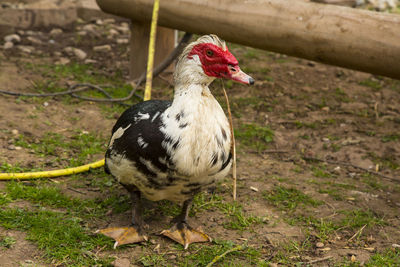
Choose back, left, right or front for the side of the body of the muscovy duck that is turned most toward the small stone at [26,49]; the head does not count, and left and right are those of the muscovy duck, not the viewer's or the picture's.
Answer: back

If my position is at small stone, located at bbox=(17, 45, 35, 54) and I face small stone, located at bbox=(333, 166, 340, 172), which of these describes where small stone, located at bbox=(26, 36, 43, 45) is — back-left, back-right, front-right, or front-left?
back-left

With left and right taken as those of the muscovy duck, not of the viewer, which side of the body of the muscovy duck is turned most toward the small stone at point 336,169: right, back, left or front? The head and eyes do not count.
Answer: left

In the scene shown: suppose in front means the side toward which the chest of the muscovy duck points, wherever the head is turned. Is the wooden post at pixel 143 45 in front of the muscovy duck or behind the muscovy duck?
behind

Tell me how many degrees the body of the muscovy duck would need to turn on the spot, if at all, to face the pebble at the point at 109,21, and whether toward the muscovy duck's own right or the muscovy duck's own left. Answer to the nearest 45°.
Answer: approximately 135° to the muscovy duck's own left

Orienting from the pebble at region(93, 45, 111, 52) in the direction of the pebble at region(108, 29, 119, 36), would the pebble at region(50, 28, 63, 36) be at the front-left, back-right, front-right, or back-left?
front-left

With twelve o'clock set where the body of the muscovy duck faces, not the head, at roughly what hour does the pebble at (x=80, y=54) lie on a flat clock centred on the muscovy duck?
The pebble is roughly at 7 o'clock from the muscovy duck.

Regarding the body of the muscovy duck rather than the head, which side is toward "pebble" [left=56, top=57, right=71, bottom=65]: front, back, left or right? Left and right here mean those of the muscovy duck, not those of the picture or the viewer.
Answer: back

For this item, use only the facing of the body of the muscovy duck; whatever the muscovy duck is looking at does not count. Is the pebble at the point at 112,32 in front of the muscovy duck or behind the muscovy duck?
behind

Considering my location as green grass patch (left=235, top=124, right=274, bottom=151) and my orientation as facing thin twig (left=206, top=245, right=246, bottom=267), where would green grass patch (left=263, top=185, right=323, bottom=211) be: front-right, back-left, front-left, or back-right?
front-left

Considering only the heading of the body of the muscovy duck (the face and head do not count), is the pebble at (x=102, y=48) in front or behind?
behind

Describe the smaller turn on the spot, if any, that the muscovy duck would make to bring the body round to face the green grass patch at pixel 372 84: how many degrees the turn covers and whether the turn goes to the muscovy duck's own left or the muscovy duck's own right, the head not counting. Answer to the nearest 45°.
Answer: approximately 90° to the muscovy duck's own left

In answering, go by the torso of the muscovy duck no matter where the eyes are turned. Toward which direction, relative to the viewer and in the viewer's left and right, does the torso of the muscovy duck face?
facing the viewer and to the right of the viewer

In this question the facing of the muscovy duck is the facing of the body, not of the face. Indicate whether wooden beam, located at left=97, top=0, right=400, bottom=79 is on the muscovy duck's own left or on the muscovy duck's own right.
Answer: on the muscovy duck's own left

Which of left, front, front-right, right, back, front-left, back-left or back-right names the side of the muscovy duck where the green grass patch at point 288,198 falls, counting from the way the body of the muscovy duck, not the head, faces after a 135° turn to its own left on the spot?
front-right
